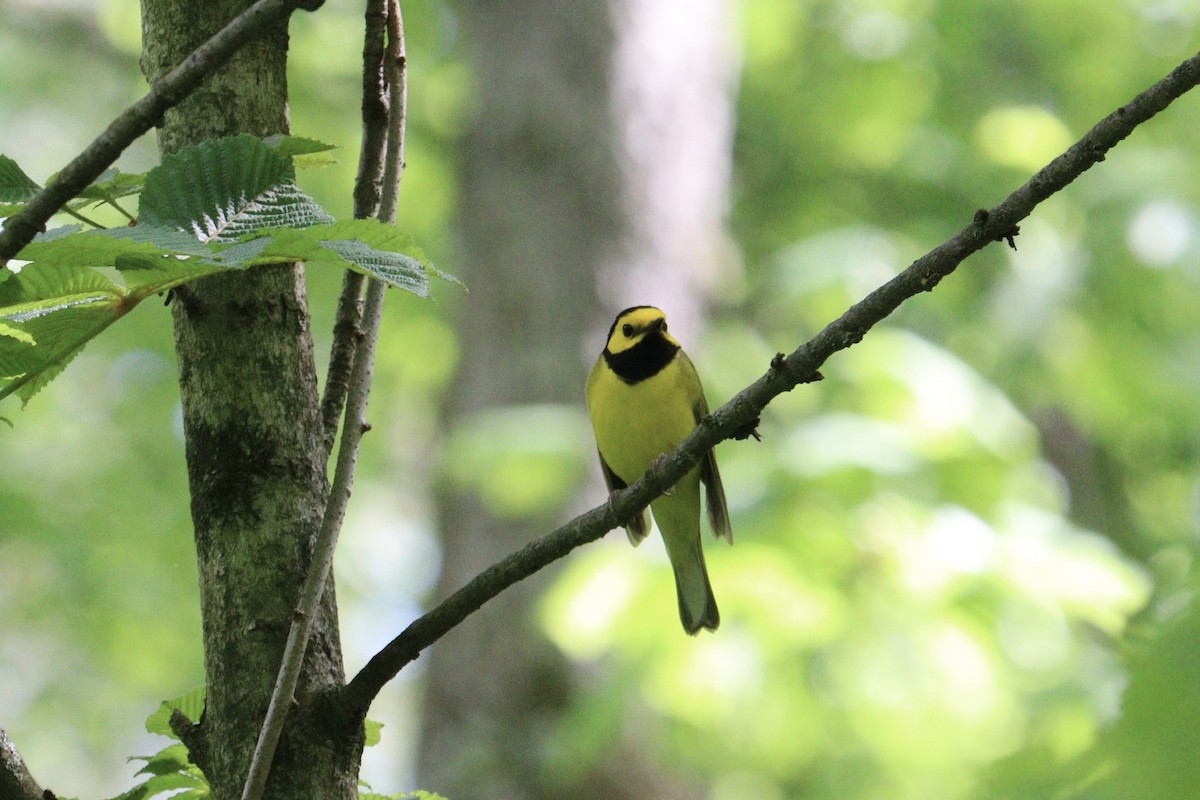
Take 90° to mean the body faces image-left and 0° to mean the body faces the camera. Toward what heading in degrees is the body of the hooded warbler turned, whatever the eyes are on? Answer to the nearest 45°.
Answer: approximately 0°

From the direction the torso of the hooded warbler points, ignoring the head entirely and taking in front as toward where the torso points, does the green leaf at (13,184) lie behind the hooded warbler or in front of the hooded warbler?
in front

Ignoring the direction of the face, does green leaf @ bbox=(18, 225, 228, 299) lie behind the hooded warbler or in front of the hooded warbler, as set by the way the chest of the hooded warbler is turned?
in front
